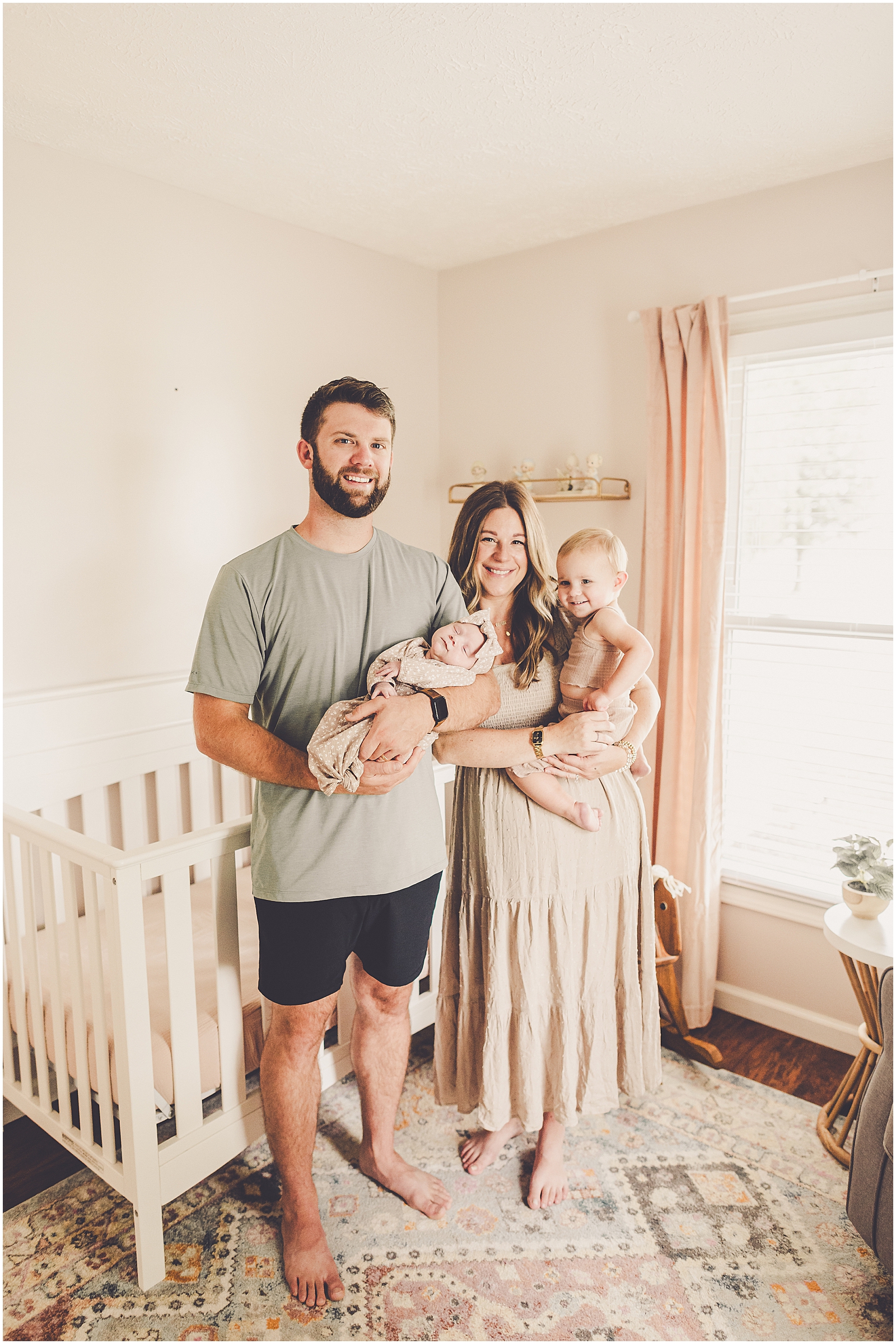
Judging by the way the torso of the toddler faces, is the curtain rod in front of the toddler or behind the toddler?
behind

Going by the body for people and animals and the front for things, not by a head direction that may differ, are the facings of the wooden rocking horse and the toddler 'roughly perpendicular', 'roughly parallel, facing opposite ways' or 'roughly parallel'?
roughly perpendicular

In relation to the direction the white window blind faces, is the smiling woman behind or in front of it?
in front

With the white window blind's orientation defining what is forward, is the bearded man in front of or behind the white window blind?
in front

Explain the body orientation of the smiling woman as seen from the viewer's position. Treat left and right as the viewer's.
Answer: facing the viewer

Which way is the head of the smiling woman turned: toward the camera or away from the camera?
toward the camera

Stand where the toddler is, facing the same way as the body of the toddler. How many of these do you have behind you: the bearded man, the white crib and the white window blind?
1

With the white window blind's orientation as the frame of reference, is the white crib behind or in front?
in front
